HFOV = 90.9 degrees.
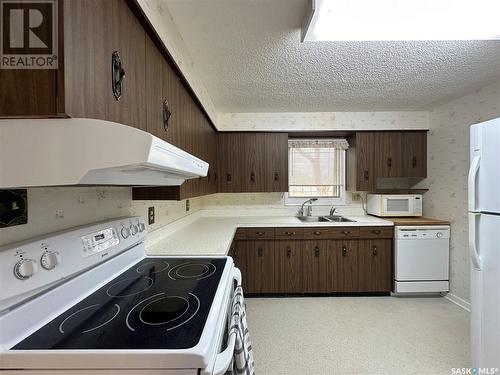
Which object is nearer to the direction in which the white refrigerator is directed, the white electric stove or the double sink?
the white electric stove

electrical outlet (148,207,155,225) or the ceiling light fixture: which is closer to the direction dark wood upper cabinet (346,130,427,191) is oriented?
the ceiling light fixture

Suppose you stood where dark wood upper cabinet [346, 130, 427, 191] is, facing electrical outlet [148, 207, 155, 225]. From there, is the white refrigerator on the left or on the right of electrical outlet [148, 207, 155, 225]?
left

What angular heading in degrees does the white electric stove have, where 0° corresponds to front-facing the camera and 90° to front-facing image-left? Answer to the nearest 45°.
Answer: approximately 315°

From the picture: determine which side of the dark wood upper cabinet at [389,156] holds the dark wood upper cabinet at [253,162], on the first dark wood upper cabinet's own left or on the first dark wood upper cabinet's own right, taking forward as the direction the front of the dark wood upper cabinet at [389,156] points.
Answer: on the first dark wood upper cabinet's own right

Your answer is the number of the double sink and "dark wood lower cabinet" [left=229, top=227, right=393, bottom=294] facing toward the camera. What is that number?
2
